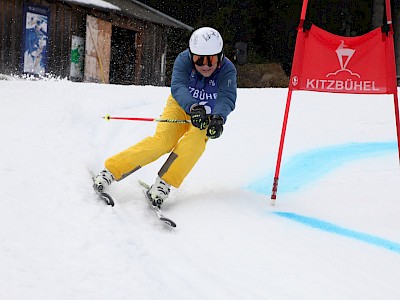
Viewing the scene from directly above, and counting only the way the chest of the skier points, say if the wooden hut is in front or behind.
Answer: behind

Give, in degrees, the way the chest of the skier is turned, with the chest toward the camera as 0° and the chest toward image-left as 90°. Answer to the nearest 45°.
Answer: approximately 0°
